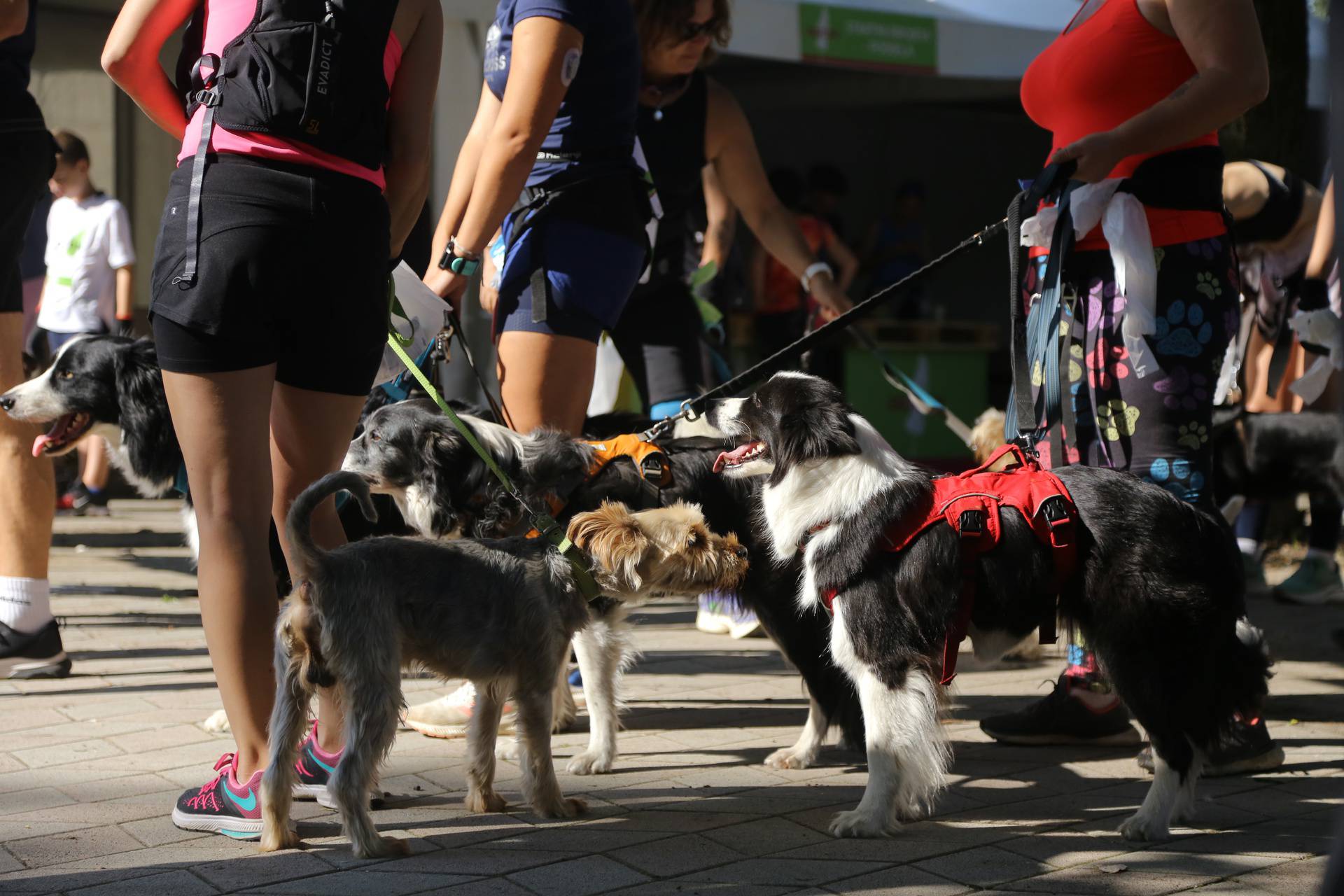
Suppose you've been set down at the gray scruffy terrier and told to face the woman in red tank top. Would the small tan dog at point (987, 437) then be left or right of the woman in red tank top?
left

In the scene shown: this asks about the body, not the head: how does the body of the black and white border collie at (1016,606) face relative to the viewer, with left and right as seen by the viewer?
facing to the left of the viewer

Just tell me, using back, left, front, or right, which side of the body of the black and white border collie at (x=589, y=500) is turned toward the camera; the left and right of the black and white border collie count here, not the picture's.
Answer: left

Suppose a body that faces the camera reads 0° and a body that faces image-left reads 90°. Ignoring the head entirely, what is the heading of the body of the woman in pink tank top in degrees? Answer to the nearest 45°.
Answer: approximately 135°

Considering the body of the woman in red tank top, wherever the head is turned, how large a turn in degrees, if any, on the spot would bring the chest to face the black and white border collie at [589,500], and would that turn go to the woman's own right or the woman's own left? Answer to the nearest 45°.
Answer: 0° — they already face it

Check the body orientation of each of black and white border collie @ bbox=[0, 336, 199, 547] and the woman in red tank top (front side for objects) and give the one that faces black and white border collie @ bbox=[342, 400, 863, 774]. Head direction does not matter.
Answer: the woman in red tank top

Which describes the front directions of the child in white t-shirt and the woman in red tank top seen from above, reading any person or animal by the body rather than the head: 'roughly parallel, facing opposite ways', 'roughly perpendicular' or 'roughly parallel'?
roughly perpendicular

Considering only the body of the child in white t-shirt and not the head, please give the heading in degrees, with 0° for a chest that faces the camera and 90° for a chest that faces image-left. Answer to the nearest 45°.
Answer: approximately 45°

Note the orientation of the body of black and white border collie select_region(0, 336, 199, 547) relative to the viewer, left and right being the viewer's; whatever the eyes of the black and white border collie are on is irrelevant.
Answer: facing to the left of the viewer

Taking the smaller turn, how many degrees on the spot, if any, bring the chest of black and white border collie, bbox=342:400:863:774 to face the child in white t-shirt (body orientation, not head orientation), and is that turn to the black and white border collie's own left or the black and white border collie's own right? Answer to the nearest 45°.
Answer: approximately 45° to the black and white border collie's own right

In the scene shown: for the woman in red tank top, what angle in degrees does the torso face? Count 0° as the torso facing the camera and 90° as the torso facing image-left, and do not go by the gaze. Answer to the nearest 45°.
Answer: approximately 90°

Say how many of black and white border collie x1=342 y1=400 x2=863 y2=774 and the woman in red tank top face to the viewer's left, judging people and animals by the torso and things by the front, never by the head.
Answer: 2

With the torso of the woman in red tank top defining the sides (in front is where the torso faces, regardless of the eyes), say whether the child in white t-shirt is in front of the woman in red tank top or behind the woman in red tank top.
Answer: in front

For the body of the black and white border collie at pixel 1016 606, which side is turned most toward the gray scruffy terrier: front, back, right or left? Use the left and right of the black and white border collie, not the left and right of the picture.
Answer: front

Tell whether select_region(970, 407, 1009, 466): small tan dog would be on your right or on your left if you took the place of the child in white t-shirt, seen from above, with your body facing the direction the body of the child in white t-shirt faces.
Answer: on your left

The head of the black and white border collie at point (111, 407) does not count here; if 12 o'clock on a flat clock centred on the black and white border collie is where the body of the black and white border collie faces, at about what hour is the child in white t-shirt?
The child in white t-shirt is roughly at 3 o'clock from the black and white border collie.
